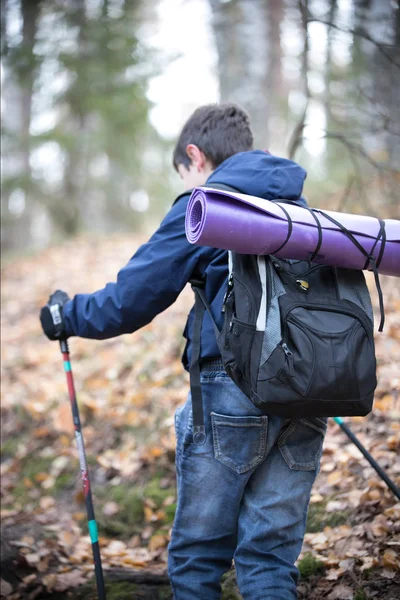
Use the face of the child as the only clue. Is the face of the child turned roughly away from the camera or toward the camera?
away from the camera

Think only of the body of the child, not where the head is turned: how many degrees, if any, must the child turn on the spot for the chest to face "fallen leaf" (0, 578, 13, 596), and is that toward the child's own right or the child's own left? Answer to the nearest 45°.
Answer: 0° — they already face it

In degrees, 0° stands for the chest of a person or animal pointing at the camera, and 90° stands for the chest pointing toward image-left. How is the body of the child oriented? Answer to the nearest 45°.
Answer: approximately 135°

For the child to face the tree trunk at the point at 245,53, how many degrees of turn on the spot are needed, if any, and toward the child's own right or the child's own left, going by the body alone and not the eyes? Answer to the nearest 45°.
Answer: approximately 45° to the child's own right
